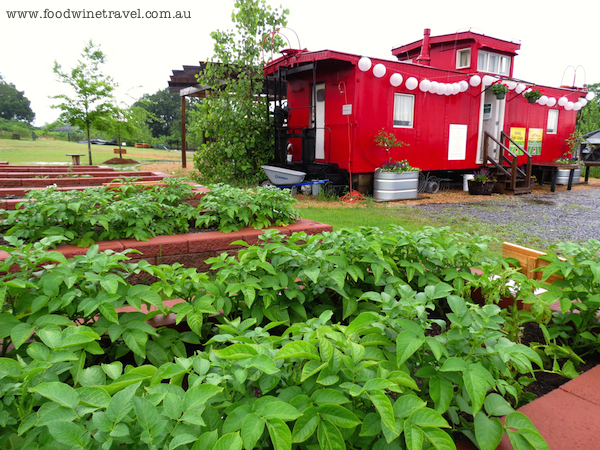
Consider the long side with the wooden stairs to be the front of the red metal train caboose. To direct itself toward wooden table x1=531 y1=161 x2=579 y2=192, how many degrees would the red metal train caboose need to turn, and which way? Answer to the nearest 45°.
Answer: approximately 90° to its left

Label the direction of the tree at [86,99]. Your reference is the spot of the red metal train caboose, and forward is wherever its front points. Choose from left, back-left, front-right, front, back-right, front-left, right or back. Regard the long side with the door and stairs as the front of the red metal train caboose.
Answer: back-right

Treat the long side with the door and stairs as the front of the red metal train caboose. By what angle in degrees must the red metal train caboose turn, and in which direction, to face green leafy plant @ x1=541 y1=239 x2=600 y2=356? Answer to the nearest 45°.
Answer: approximately 45° to its right

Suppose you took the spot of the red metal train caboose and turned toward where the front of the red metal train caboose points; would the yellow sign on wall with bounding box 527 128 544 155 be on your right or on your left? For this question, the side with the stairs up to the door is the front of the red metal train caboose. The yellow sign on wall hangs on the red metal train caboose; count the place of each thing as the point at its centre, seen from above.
on your left

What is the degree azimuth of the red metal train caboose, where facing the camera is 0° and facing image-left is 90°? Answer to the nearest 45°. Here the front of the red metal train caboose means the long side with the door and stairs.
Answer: approximately 315°

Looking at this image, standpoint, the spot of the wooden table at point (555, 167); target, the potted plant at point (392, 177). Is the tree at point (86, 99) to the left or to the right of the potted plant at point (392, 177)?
right
